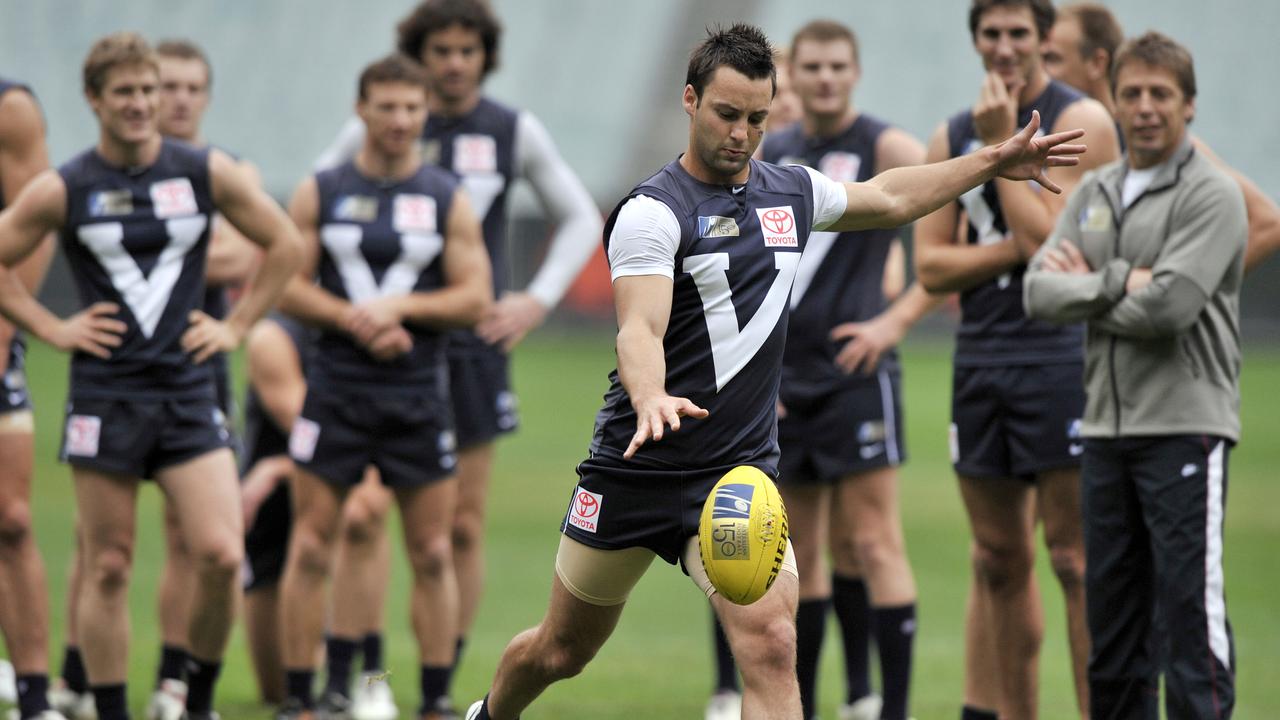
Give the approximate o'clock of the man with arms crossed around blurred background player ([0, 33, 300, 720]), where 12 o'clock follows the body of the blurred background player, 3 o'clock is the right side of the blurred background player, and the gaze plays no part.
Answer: The man with arms crossed is roughly at 10 o'clock from the blurred background player.

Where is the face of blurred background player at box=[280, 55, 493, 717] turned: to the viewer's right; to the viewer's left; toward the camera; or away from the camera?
toward the camera

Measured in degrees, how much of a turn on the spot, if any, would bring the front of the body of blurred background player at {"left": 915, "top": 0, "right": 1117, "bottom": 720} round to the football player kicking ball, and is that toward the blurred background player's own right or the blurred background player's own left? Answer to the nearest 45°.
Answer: approximately 45° to the blurred background player's own right

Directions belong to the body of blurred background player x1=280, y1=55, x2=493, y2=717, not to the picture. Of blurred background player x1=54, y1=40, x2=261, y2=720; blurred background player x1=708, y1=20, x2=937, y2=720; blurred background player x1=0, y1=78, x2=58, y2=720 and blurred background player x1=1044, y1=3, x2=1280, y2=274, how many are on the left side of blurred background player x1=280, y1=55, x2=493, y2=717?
2

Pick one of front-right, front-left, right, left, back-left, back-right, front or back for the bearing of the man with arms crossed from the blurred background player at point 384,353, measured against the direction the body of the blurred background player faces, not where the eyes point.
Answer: front-left

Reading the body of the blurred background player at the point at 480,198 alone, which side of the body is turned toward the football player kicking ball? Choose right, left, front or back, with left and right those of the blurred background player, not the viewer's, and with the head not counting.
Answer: front

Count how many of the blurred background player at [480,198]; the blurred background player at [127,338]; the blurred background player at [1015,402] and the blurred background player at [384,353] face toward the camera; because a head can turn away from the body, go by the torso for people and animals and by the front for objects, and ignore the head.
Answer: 4

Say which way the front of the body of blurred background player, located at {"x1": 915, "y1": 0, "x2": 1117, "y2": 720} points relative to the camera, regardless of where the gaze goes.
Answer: toward the camera

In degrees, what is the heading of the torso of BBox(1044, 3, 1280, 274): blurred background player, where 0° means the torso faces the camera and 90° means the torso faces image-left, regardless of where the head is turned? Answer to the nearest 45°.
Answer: approximately 45°

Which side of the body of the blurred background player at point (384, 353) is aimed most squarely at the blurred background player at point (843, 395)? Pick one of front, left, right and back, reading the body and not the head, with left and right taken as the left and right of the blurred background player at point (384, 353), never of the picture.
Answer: left

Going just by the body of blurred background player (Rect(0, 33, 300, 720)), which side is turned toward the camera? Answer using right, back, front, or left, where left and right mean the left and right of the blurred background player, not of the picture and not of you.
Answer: front

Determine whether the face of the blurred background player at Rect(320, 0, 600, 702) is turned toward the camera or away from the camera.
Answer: toward the camera

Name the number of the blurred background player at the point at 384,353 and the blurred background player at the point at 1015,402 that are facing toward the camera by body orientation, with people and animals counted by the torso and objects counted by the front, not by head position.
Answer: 2

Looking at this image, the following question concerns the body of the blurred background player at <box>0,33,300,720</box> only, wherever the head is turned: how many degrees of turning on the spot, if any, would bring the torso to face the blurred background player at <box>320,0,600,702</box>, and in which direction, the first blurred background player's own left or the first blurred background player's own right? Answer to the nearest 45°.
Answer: approximately 135° to the first blurred background player's own left

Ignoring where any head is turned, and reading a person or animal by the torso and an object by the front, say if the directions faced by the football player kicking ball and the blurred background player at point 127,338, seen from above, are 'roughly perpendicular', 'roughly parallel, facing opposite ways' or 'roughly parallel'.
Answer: roughly parallel
